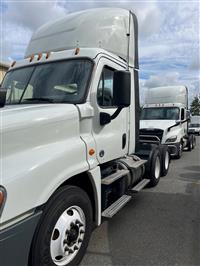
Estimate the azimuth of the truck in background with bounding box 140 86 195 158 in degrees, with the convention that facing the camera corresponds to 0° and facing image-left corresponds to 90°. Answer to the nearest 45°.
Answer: approximately 45°

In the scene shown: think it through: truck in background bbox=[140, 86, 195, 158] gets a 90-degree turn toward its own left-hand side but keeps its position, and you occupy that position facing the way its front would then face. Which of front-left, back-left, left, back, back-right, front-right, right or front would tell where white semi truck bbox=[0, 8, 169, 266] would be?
front-right

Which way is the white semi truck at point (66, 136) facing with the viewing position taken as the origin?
facing the viewer and to the left of the viewer
